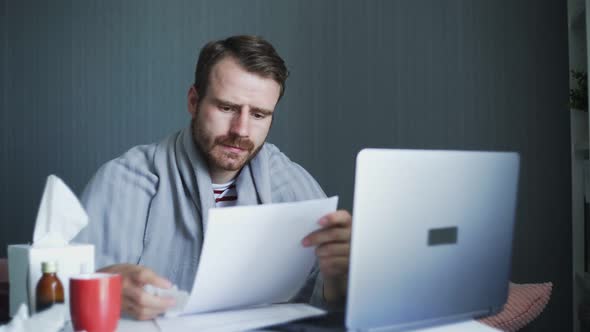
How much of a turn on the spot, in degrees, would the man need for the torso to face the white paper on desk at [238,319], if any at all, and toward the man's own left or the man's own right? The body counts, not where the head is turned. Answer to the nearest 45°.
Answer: approximately 45° to the man's own right

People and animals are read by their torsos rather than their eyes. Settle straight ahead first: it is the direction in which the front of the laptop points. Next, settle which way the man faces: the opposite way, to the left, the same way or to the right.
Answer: the opposite way

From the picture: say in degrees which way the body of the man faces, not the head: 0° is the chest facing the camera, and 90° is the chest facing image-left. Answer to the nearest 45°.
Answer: approximately 315°

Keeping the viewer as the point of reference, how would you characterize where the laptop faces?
facing away from the viewer and to the left of the viewer

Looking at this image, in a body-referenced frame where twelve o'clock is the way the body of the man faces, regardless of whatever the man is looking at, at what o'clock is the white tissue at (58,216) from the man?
The white tissue is roughly at 2 o'clock from the man.

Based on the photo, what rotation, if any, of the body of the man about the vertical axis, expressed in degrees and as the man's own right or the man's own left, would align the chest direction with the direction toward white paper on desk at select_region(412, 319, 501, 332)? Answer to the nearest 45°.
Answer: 0° — they already face it

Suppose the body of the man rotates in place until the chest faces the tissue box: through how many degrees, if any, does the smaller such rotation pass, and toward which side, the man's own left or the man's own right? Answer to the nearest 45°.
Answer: approximately 45° to the man's own right

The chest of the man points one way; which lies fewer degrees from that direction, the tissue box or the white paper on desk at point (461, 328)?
the white paper on desk
